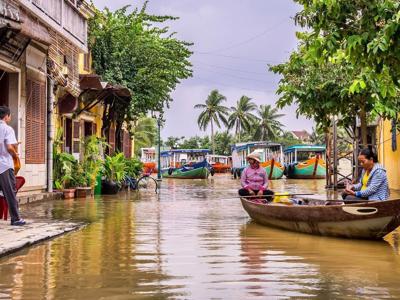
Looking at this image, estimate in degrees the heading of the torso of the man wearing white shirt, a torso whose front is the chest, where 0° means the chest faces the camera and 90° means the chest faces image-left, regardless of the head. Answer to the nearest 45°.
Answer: approximately 270°

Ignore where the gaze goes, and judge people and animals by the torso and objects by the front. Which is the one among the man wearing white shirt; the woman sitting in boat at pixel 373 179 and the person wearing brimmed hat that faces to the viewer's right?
the man wearing white shirt

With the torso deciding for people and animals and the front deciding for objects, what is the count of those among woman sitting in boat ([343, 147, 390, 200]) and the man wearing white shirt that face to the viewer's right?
1

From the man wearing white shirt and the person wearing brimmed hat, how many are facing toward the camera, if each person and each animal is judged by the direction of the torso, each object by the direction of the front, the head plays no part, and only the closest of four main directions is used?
1
